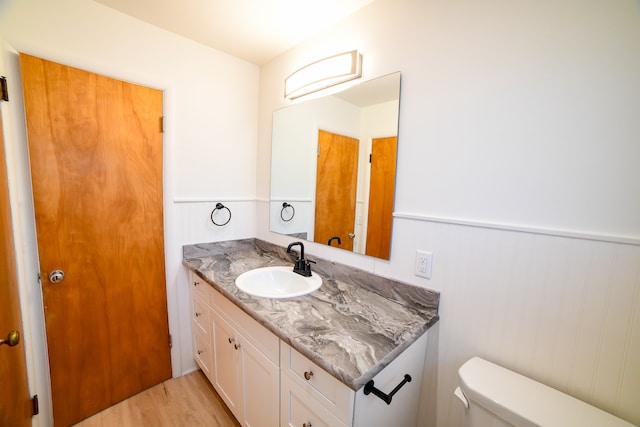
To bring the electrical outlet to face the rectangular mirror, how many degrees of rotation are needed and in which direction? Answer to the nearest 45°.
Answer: approximately 90° to its right

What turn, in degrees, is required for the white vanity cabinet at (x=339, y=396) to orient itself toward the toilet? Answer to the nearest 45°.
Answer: approximately 135° to its left

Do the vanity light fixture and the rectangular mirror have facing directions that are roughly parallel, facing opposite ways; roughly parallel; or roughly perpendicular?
roughly parallel

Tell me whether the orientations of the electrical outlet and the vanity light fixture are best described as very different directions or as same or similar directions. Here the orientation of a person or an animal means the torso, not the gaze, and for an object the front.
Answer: same or similar directions

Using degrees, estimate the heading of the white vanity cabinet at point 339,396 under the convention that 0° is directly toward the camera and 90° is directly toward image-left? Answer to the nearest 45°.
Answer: approximately 45°

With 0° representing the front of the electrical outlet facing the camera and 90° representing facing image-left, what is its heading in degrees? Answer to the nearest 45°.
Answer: approximately 45°

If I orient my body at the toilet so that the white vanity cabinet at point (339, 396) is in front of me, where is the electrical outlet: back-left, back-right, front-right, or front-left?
front-right

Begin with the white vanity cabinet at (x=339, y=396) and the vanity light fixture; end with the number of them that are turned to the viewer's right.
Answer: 0

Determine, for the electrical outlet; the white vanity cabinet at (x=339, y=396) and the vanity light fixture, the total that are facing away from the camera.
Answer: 0

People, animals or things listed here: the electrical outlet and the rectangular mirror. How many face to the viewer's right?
0

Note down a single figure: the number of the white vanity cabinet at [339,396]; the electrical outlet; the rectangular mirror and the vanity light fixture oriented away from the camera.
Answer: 0

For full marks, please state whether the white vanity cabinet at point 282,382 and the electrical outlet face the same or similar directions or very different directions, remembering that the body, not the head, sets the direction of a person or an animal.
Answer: same or similar directions

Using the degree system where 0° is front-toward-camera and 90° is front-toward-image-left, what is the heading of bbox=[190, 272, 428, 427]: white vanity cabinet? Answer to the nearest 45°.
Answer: approximately 45°

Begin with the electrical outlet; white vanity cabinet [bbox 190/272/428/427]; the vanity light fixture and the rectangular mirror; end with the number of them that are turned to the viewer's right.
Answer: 0
